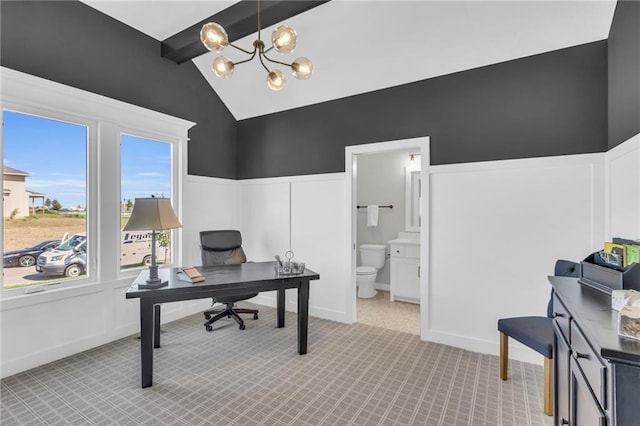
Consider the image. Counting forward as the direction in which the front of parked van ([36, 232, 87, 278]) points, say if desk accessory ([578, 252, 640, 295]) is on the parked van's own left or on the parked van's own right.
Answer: on the parked van's own left

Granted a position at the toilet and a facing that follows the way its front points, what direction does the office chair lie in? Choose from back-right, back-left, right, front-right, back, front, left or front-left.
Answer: front

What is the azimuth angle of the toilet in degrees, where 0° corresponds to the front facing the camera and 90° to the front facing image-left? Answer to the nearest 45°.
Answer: approximately 45°

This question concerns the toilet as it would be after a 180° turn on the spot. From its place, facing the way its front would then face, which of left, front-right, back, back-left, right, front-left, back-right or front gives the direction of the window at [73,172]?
back

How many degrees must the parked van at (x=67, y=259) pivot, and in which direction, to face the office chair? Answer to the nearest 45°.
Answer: approximately 135° to its left

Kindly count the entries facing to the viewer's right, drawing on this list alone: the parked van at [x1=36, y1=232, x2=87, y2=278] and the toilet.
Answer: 0

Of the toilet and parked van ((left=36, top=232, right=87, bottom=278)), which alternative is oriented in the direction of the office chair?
the toilet

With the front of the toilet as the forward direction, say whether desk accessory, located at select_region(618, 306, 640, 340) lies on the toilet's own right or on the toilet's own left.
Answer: on the toilet's own left

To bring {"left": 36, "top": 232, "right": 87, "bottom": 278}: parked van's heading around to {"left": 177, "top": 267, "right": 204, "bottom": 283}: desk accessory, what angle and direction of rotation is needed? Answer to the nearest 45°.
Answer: approximately 90° to its left

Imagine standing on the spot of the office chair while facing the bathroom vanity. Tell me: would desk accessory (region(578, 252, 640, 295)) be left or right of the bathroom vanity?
right

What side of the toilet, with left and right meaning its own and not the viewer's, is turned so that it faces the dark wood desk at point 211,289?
front

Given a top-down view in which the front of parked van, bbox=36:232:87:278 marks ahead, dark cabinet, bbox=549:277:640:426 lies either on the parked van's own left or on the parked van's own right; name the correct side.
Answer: on the parked van's own left
